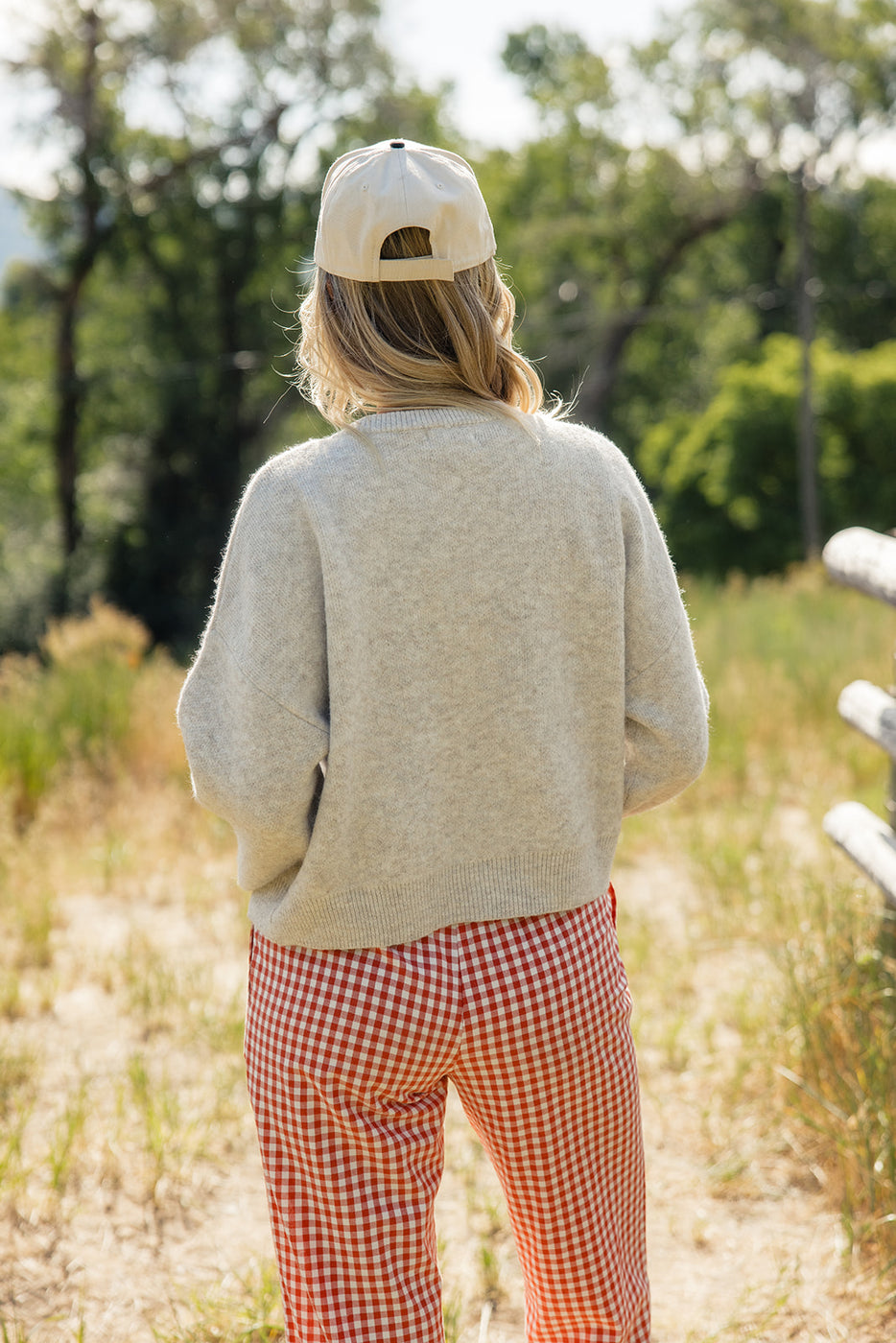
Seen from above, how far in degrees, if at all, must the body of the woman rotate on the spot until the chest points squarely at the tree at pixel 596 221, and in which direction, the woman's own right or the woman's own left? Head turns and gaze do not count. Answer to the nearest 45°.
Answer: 0° — they already face it

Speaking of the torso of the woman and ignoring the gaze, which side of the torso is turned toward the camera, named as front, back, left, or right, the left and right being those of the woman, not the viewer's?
back

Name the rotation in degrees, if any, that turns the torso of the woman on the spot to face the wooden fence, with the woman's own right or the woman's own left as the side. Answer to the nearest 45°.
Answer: approximately 45° to the woman's own right

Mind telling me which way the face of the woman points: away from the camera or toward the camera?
away from the camera

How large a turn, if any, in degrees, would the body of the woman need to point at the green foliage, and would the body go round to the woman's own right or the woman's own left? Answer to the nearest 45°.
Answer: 0° — they already face it
